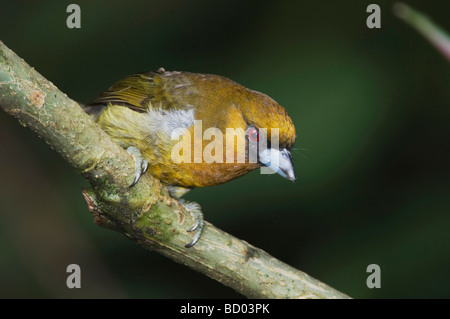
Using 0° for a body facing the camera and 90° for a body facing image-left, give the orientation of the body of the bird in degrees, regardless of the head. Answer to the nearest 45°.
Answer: approximately 270°
